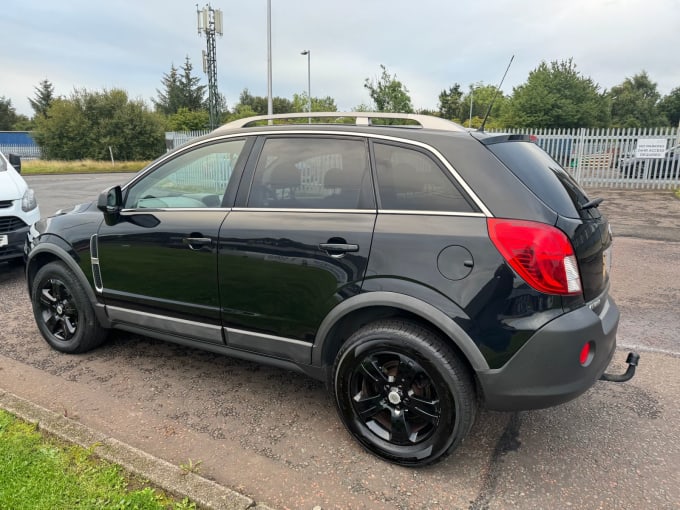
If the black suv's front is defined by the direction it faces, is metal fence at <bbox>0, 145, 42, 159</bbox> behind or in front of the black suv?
in front

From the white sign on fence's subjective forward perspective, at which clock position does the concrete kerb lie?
The concrete kerb is roughly at 12 o'clock from the white sign on fence.

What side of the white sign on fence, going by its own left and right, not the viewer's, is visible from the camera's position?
front

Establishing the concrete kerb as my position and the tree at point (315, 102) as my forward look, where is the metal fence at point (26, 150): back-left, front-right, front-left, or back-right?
front-left

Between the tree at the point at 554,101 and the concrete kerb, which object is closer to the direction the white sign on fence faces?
the concrete kerb

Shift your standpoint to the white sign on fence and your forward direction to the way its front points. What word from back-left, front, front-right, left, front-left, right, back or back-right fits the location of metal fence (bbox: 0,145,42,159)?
right

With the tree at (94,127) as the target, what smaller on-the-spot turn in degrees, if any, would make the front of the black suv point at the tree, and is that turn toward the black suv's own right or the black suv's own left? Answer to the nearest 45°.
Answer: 0° — it already faces it

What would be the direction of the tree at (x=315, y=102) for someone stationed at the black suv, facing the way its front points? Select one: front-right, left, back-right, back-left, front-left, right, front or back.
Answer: front-right

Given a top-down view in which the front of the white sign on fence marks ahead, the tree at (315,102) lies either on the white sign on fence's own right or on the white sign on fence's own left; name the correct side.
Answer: on the white sign on fence's own right

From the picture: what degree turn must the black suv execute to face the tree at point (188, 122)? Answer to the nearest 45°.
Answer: approximately 45° to its right

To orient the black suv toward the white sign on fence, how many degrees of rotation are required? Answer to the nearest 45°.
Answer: approximately 90° to its right

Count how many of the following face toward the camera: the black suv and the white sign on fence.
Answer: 1

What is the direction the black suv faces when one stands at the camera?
facing away from the viewer and to the left of the viewer

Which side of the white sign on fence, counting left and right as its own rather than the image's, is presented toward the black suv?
front
